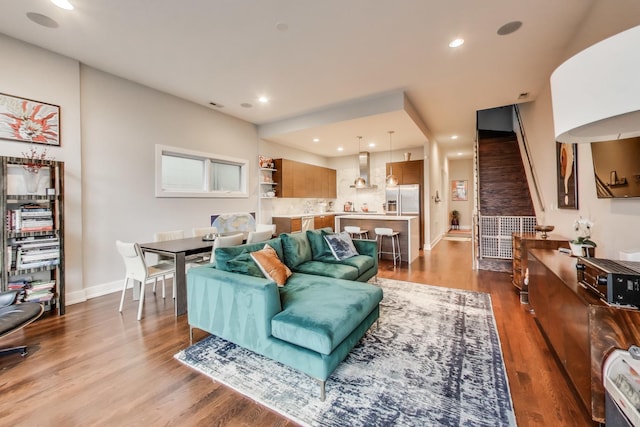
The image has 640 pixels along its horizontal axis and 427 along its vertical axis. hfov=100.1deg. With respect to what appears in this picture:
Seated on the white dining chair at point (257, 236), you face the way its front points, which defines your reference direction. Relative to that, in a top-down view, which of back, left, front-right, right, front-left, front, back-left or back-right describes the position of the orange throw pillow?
back-left

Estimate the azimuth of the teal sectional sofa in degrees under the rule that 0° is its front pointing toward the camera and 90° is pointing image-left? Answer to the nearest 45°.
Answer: approximately 315°

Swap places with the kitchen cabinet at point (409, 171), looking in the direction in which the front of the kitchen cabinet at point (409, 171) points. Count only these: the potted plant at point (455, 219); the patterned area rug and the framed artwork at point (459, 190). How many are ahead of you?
1

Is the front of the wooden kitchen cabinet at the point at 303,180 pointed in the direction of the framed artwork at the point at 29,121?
no

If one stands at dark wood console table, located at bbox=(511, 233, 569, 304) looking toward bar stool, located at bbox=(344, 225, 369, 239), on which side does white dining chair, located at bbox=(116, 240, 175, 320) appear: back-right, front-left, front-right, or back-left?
front-left

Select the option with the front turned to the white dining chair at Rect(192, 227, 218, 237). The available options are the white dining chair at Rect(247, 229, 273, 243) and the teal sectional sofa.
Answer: the white dining chair at Rect(247, 229, 273, 243)

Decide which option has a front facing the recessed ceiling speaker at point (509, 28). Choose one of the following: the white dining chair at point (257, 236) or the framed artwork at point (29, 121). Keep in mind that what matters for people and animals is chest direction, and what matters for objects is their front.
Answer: the framed artwork

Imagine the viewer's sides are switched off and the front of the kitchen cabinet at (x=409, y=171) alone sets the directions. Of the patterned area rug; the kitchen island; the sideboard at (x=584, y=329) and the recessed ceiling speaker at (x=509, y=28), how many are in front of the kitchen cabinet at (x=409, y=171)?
4

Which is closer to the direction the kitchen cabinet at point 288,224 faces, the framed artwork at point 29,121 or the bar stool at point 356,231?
the bar stool

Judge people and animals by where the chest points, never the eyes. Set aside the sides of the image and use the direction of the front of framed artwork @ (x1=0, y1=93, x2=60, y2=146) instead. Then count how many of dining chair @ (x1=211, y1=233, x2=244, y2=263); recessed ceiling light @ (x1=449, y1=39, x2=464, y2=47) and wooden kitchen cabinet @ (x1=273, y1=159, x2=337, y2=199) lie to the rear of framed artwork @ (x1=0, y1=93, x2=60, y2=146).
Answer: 0

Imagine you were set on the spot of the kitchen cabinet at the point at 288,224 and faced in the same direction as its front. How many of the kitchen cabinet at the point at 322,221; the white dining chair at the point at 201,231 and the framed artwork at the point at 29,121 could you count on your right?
2

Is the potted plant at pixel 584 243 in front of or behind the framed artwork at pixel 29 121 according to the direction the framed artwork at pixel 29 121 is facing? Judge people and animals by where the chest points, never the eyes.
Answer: in front

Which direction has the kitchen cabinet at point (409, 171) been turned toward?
toward the camera

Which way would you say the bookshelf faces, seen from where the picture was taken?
facing the viewer and to the right of the viewer
